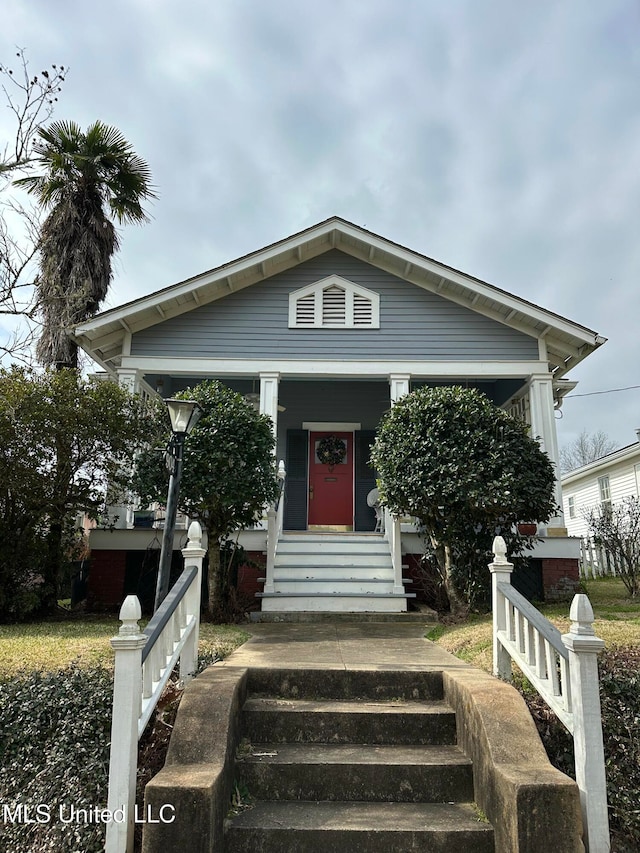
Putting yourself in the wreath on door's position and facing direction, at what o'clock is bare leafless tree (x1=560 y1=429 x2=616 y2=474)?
The bare leafless tree is roughly at 7 o'clock from the wreath on door.

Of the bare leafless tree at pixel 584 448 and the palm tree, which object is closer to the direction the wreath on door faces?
the palm tree

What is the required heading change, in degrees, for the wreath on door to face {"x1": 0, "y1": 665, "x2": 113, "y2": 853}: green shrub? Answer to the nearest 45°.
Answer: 0° — it already faces it

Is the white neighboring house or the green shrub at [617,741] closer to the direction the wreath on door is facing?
the green shrub

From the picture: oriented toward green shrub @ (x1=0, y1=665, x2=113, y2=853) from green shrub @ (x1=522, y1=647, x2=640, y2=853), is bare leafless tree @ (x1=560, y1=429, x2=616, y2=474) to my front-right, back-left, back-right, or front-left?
back-right

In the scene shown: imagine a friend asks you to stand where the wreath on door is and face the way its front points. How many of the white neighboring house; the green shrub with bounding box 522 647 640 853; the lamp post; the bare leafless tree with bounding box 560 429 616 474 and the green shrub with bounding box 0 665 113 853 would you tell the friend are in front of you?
3

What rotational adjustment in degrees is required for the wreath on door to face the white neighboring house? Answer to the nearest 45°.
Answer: approximately 135° to its left

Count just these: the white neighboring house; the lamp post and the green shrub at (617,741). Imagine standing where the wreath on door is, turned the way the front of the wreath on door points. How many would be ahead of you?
2

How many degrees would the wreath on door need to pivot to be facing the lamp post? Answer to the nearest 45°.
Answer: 0° — it already faces it

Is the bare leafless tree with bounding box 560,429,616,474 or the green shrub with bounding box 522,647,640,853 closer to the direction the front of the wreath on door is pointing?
the green shrub

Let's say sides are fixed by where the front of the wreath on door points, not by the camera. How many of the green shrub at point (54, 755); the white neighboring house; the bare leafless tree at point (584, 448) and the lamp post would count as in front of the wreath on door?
2

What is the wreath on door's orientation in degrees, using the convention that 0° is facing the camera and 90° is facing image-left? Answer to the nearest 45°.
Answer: approximately 0°
